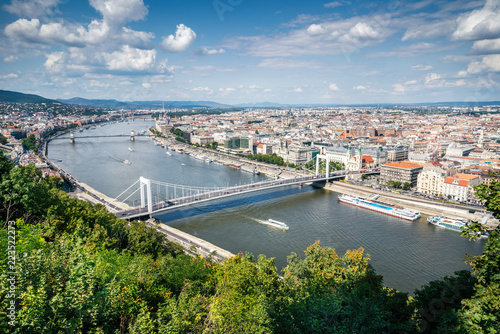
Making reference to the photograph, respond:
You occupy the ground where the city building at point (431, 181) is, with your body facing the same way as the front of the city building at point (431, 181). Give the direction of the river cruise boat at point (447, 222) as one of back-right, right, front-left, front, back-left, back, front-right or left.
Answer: front-left

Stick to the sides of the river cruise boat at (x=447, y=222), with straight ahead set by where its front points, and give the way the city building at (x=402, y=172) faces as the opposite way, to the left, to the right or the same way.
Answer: to the left

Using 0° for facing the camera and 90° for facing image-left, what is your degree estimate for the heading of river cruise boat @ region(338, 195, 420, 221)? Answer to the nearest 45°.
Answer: approximately 135°

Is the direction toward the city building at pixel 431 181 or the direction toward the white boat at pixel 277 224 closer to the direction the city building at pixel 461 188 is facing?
the white boat

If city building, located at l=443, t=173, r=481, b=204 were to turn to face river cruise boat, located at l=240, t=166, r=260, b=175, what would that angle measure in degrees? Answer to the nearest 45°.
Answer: approximately 45° to its right

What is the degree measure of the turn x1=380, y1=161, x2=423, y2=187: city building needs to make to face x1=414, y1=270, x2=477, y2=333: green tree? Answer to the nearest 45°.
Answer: approximately 45° to its left

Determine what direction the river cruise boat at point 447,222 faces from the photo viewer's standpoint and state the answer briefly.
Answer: facing away from the viewer and to the left of the viewer

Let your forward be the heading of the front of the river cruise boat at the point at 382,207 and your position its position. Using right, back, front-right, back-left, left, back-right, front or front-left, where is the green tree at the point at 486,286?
back-left

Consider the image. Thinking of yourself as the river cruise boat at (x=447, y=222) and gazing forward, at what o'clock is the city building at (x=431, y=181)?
The city building is roughly at 1 o'clock from the river cruise boat.

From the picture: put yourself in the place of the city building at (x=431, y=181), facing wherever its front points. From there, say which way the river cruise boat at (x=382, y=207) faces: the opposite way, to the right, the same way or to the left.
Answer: to the right

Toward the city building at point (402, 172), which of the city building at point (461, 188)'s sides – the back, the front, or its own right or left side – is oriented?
right

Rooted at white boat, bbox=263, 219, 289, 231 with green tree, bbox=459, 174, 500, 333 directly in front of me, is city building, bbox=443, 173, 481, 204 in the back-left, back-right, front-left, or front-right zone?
back-left
